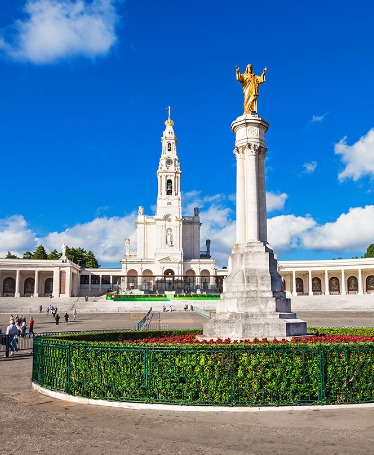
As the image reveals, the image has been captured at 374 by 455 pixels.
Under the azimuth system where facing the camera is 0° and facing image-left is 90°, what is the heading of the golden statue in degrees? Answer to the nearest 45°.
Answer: approximately 0°

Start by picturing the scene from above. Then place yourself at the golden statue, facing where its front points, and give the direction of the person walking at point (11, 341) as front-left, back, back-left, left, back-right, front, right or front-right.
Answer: right
